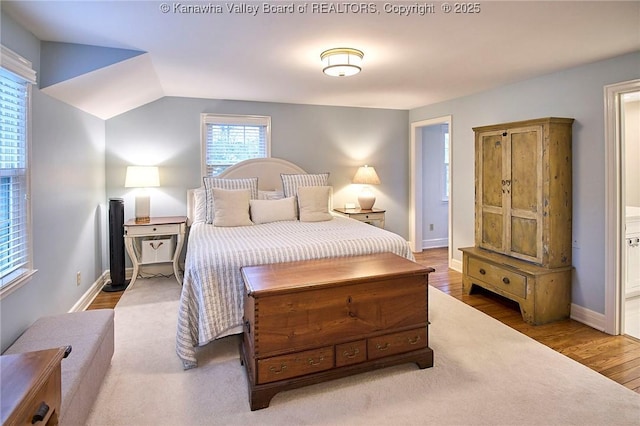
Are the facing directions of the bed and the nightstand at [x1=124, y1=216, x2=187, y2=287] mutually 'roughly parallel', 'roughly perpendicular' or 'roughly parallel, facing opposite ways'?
roughly parallel

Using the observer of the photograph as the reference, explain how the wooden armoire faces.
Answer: facing the viewer and to the left of the viewer

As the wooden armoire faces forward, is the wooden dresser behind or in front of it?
in front

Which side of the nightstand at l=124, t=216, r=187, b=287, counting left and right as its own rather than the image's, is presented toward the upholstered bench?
front

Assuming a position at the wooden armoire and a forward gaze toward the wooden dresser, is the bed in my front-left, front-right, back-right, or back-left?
front-right

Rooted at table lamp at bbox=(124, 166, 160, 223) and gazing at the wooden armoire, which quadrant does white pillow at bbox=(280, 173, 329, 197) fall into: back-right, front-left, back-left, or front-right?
front-left

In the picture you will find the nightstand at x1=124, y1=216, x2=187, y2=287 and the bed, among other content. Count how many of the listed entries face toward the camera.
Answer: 2

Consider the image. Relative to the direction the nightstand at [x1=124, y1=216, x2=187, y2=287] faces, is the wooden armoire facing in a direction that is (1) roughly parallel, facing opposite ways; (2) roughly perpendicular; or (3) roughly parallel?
roughly perpendicular

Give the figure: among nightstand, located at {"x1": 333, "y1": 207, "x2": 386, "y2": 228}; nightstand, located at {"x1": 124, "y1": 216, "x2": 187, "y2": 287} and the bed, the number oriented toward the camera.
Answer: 3

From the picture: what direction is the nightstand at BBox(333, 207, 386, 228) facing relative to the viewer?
toward the camera

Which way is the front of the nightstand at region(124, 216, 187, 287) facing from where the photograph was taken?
facing the viewer

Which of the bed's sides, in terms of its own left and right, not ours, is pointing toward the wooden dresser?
front
